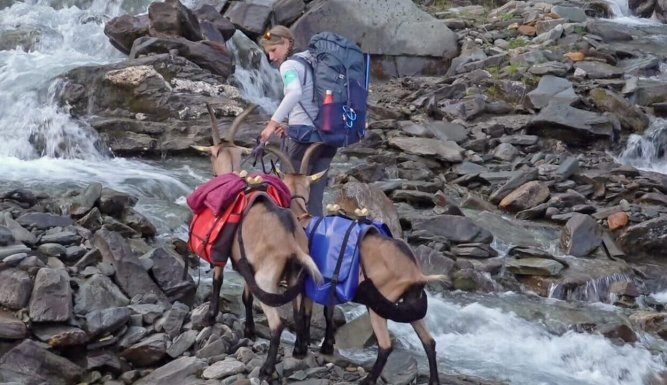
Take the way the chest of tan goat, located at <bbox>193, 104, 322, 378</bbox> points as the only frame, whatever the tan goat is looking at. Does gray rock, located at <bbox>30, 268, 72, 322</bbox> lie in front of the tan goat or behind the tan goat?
in front

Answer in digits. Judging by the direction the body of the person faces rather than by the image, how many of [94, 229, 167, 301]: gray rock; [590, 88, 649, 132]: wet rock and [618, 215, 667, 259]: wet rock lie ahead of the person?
1

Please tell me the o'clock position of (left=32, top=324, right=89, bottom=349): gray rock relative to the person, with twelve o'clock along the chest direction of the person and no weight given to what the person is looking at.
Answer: The gray rock is roughly at 11 o'clock from the person.

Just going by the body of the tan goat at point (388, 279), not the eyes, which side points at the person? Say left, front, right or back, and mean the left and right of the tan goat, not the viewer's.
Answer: front

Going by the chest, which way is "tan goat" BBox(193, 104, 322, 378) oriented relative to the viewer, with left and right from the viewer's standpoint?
facing away from the viewer and to the left of the viewer

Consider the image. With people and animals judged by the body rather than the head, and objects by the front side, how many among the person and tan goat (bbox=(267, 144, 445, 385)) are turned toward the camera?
0

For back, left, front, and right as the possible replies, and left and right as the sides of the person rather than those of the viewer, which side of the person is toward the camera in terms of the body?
left

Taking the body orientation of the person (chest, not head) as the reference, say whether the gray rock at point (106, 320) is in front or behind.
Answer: in front

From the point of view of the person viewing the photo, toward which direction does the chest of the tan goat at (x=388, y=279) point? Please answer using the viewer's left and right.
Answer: facing away from the viewer and to the left of the viewer
